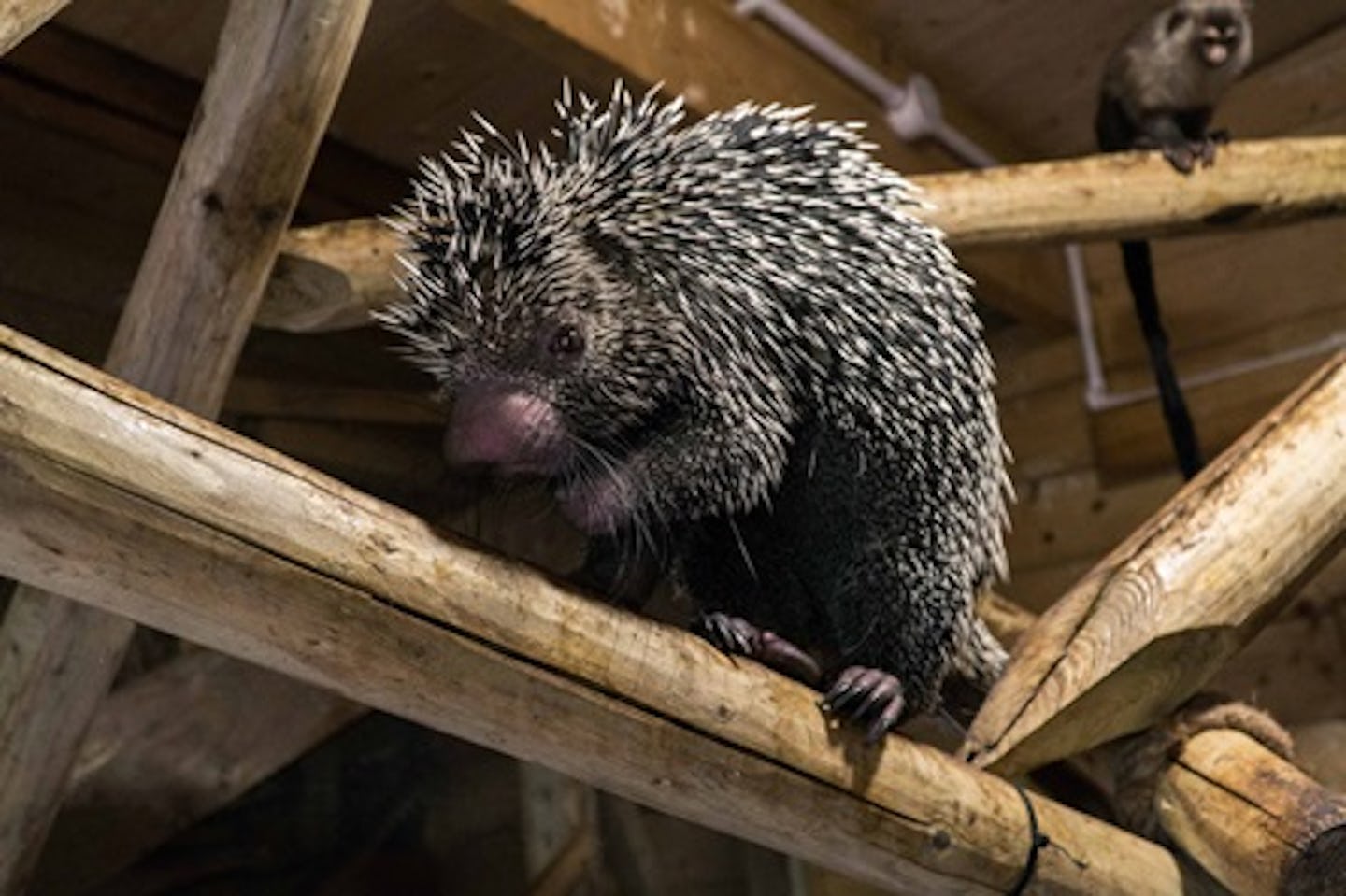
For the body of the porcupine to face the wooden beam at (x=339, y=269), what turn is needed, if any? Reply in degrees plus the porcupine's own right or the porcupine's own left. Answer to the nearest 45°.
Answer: approximately 90° to the porcupine's own right

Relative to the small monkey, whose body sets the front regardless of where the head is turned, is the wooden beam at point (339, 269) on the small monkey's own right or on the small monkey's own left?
on the small monkey's own right

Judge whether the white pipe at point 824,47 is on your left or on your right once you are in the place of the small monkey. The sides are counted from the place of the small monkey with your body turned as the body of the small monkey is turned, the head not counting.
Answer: on your right

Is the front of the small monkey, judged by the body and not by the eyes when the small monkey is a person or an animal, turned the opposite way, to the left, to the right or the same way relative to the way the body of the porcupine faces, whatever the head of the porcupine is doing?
to the left

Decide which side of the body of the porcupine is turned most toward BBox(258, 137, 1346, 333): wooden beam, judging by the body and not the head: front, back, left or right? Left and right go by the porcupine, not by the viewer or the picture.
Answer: back

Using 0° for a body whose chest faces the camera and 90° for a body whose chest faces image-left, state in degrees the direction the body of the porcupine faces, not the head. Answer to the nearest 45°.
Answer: approximately 45°
